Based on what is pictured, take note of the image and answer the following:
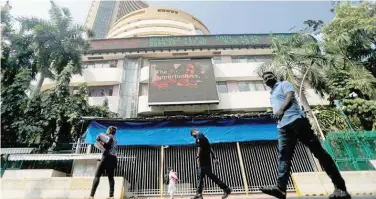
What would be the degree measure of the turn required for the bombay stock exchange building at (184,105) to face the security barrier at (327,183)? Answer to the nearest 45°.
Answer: approximately 45° to its left

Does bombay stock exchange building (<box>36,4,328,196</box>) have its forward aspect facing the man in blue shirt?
yes

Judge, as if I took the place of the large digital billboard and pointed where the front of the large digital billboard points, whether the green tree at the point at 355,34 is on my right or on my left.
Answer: on my left

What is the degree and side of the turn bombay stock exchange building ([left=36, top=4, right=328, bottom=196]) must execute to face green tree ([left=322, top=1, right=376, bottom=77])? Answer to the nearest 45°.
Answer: approximately 90° to its left

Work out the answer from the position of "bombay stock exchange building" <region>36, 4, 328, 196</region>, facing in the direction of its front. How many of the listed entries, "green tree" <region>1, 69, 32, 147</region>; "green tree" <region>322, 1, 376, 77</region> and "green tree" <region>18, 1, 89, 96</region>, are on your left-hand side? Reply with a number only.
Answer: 1

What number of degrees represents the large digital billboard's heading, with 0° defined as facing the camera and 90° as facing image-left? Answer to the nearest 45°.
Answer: approximately 0°

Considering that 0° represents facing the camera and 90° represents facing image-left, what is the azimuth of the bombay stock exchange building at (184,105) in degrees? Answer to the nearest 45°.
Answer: approximately 0°

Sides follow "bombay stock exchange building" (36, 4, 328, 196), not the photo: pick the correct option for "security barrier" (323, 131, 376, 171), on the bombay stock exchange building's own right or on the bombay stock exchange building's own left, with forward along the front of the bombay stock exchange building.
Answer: on the bombay stock exchange building's own left

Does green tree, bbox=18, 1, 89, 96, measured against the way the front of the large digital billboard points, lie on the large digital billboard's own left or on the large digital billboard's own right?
on the large digital billboard's own right
